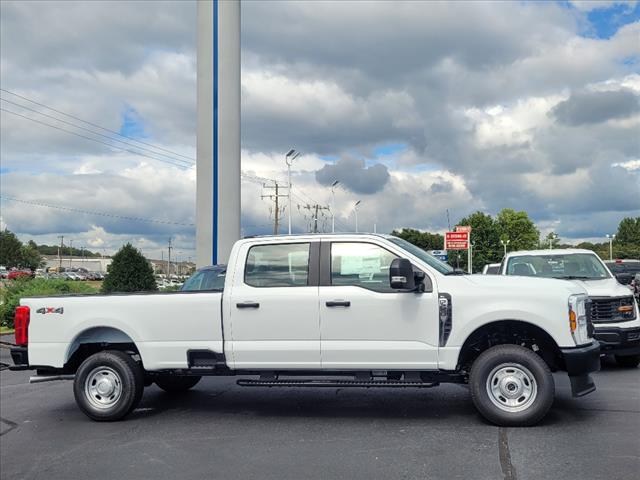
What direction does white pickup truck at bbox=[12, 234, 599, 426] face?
to the viewer's right

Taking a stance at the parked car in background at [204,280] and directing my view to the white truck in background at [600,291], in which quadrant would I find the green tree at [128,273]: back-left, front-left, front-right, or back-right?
back-left

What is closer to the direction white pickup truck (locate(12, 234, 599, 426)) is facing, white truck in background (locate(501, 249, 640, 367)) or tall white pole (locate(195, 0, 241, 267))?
the white truck in background

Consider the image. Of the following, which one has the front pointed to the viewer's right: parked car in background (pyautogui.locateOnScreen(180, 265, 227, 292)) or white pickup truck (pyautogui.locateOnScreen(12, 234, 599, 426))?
the white pickup truck

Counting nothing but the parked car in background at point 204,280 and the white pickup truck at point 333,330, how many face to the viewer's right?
1

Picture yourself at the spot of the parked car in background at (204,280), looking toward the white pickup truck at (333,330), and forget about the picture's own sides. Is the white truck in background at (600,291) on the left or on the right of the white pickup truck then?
left

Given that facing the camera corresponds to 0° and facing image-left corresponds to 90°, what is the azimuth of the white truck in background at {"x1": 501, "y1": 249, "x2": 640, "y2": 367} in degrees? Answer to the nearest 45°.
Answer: approximately 315°

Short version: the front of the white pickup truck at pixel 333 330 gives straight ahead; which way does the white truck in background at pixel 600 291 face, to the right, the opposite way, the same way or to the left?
to the right

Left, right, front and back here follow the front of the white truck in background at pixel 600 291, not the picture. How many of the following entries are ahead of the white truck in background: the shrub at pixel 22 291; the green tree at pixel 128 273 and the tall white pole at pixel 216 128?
0

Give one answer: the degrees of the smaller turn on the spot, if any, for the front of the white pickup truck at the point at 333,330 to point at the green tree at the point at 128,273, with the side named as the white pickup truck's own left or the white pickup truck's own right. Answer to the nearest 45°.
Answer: approximately 90° to the white pickup truck's own left

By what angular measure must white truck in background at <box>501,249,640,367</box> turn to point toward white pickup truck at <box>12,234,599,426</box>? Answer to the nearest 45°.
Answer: approximately 90° to its right

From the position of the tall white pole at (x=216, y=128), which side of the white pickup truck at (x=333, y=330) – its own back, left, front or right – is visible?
left
